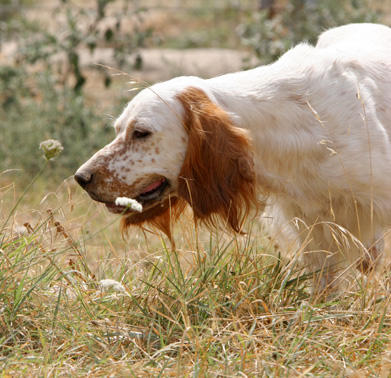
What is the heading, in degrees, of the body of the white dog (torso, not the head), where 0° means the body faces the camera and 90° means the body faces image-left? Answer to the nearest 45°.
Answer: approximately 90°
